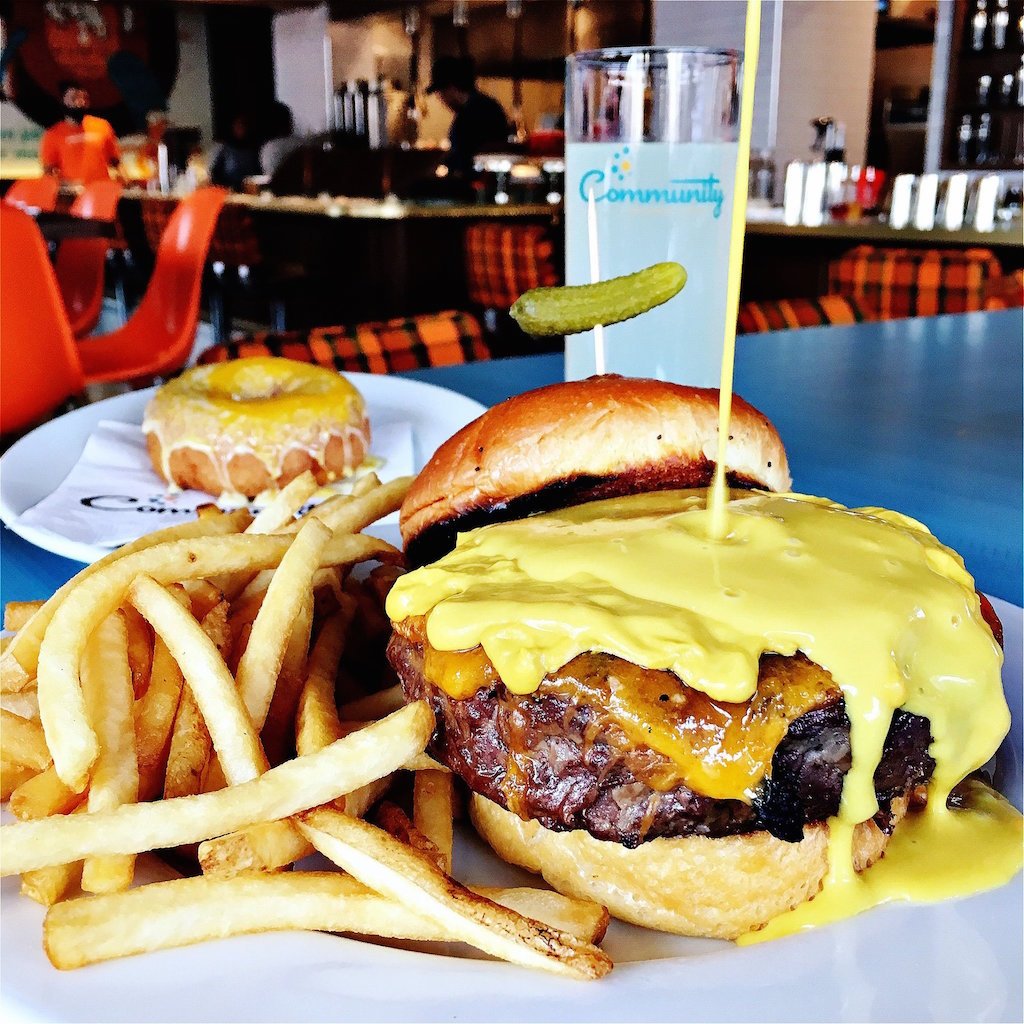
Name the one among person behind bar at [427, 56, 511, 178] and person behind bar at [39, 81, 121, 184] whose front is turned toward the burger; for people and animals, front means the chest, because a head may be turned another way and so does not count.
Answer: person behind bar at [39, 81, 121, 184]

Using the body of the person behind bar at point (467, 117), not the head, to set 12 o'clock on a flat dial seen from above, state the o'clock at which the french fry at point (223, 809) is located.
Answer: The french fry is roughly at 9 o'clock from the person behind bar.

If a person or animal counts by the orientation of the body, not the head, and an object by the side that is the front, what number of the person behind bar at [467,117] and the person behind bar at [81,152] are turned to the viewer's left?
1

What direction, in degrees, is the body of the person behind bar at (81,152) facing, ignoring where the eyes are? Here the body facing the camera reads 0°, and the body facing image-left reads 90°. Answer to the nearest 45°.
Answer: approximately 0°

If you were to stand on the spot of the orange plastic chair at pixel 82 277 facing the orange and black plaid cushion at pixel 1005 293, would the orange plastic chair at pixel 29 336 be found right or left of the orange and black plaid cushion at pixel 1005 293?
right

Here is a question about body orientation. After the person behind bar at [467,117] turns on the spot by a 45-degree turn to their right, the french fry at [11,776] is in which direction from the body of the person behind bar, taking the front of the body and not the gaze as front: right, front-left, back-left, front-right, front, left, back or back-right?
back-left

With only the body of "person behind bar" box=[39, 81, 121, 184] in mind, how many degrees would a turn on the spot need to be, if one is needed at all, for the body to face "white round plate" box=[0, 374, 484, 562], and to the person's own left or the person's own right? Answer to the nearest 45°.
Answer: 0° — they already face it

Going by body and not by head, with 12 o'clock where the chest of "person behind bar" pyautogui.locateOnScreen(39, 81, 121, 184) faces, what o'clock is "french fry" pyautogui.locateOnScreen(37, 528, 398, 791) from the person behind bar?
The french fry is roughly at 12 o'clock from the person behind bar.

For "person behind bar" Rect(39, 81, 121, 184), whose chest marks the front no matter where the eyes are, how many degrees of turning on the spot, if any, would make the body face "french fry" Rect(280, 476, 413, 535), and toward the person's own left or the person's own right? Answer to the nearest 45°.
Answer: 0° — they already face it

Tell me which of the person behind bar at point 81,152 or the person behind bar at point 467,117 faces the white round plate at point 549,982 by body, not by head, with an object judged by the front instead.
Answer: the person behind bar at point 81,152

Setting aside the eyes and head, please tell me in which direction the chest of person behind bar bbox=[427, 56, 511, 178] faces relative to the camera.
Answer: to the viewer's left

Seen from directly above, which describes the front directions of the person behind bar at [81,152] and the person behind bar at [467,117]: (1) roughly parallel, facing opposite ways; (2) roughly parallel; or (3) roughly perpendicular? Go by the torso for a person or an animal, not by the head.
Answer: roughly perpendicular

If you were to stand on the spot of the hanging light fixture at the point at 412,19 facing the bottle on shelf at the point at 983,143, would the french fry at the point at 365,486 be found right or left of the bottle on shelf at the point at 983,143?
right

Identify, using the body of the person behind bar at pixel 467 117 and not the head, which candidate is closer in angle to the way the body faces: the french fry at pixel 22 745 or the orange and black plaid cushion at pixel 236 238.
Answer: the orange and black plaid cushion

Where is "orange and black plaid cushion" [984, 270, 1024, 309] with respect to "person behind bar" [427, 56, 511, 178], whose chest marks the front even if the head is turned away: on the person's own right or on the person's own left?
on the person's own left

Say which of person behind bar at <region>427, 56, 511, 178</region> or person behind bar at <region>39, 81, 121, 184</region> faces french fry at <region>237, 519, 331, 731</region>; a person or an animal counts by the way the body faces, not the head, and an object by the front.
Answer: person behind bar at <region>39, 81, 121, 184</region>

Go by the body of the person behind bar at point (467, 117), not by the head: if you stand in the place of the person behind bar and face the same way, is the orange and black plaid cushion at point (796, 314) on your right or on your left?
on your left
